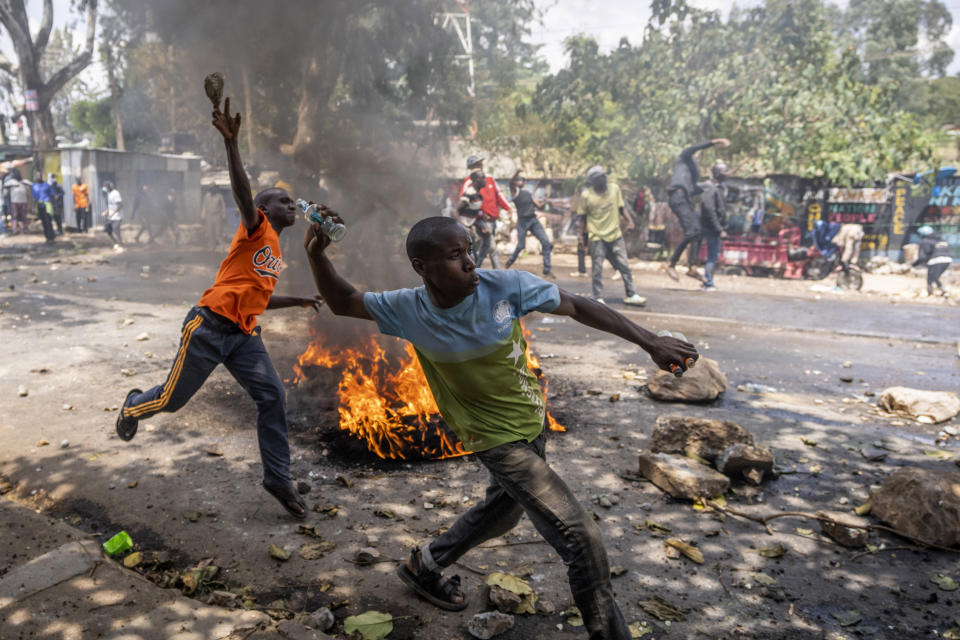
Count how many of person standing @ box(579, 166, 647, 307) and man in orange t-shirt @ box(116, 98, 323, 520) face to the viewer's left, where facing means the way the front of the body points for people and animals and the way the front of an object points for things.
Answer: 0

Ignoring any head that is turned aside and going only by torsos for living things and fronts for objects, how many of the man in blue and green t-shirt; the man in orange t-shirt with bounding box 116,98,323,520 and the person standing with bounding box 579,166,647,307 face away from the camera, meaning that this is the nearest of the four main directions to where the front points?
0

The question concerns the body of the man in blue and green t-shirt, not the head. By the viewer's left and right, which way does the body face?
facing the viewer and to the right of the viewer

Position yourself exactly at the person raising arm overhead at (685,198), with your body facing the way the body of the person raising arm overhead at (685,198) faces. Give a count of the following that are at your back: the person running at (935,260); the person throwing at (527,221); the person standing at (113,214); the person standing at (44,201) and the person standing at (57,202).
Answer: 4

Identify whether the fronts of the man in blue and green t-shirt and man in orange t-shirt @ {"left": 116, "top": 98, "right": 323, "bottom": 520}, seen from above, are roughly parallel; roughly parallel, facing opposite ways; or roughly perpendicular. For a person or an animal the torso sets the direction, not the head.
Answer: roughly parallel

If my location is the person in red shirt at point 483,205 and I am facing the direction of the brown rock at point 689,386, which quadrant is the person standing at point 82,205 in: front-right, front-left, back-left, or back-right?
back-right

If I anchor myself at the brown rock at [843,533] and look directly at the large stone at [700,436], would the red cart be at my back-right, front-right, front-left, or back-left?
front-right

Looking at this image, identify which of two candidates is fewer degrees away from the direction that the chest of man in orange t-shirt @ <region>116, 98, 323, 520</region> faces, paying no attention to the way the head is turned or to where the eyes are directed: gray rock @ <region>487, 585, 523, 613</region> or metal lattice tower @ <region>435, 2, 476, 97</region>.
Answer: the gray rock

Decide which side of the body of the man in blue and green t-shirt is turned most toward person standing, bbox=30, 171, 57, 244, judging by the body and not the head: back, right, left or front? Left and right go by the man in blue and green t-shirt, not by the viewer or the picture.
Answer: back

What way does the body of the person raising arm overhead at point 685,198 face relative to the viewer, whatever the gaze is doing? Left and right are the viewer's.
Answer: facing to the right of the viewer

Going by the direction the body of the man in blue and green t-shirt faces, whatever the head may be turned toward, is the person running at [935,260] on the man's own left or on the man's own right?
on the man's own left

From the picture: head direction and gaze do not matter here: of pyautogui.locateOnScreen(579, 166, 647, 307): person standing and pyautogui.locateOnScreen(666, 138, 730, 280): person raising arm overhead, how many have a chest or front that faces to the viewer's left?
0

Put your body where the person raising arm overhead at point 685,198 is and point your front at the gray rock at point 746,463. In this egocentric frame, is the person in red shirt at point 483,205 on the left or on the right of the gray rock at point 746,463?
right
